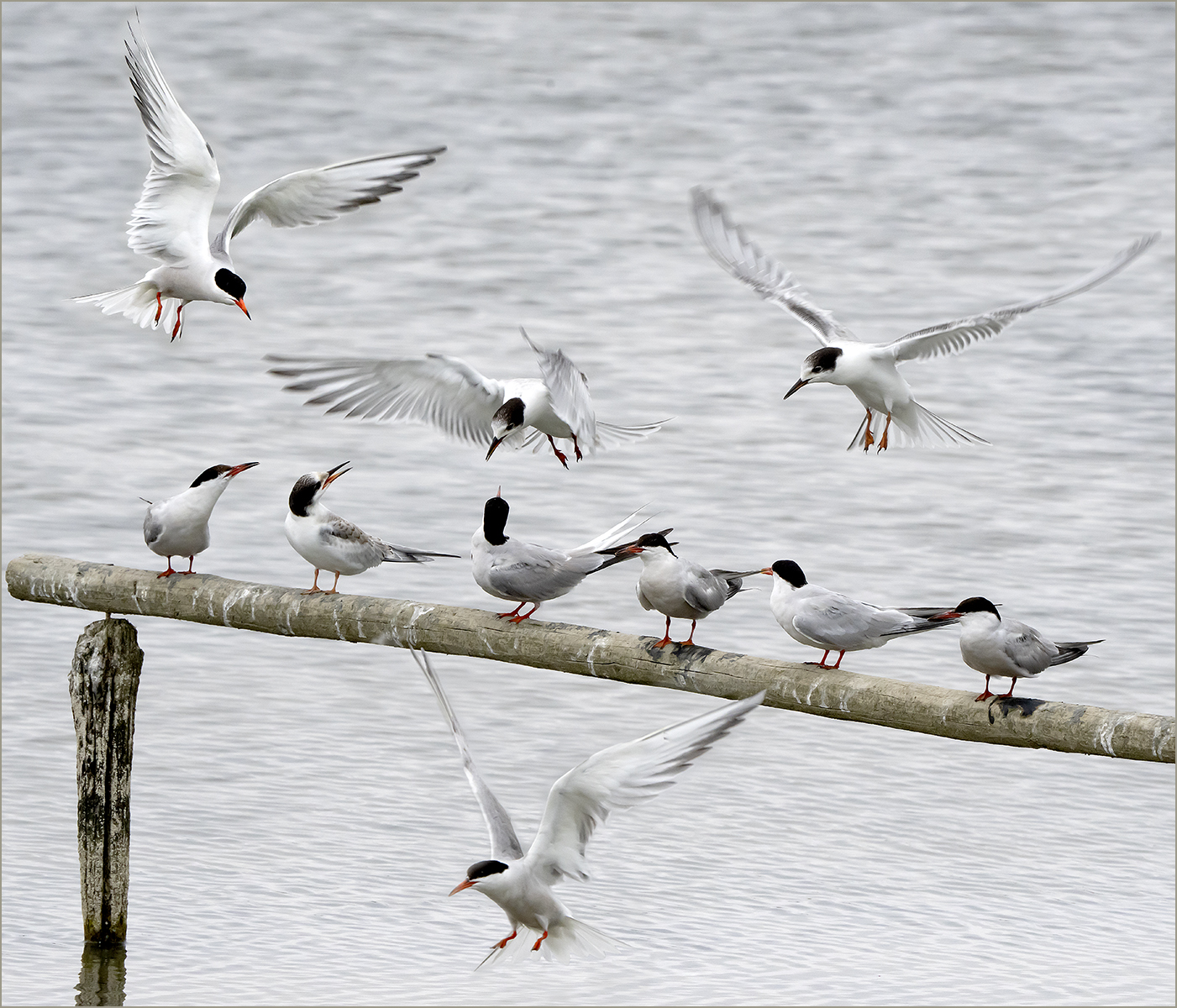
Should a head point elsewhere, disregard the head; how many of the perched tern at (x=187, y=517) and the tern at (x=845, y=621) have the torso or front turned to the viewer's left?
1

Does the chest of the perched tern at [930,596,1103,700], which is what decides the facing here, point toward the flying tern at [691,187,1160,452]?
no

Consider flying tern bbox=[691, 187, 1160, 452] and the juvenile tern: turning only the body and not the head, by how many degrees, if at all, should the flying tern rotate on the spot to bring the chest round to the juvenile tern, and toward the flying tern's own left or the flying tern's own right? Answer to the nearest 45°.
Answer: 0° — it already faces it

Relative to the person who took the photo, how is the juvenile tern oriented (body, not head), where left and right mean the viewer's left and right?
facing to the left of the viewer

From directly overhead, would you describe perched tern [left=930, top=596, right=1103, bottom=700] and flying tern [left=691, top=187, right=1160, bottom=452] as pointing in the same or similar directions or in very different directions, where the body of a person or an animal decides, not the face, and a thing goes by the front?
same or similar directions

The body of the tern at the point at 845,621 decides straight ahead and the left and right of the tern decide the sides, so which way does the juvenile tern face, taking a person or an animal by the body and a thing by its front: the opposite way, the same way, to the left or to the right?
the same way

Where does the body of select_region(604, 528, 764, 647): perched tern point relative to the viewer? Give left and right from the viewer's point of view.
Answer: facing the viewer and to the left of the viewer

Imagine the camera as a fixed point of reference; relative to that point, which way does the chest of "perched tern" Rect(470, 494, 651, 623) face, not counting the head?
to the viewer's left

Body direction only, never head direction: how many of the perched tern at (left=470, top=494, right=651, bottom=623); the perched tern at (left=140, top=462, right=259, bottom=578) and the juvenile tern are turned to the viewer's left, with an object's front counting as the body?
2

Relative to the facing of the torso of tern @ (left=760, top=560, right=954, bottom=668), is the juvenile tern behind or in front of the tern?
in front

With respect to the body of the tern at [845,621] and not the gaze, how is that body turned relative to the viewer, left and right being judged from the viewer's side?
facing to the left of the viewer

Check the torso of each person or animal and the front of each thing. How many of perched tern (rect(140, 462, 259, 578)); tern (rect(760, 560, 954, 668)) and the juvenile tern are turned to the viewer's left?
2

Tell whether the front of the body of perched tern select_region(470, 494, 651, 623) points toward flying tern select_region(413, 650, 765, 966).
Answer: no

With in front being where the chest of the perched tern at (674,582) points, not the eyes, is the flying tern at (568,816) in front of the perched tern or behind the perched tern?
in front
